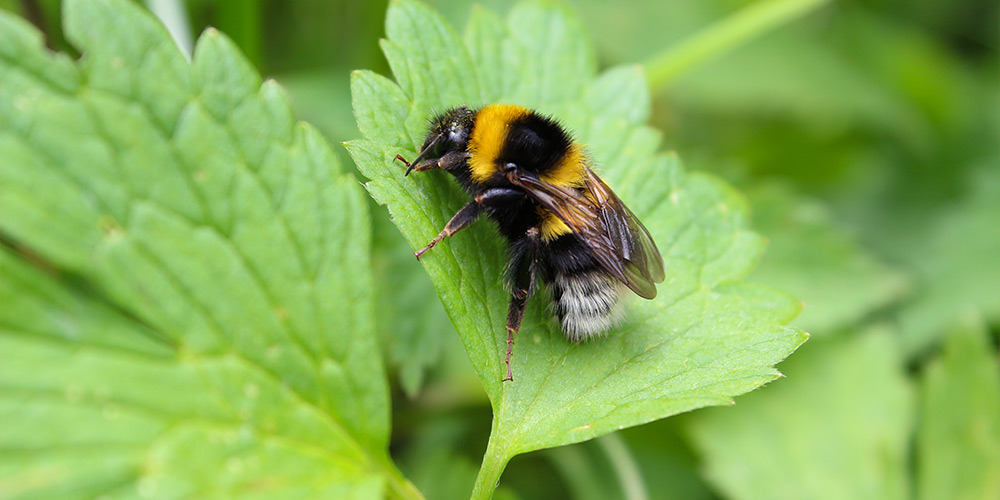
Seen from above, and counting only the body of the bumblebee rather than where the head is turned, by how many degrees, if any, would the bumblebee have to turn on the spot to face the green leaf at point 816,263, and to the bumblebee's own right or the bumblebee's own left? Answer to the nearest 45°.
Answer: approximately 135° to the bumblebee's own right

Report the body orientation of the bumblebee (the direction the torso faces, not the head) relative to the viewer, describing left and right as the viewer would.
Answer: facing to the left of the viewer

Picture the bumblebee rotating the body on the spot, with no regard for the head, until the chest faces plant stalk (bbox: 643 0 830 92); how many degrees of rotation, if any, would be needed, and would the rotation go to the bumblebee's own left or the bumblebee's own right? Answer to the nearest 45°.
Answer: approximately 135° to the bumblebee's own right

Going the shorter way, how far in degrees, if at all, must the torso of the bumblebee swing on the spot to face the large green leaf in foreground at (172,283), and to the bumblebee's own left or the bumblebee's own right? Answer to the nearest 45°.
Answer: approximately 45° to the bumblebee's own left

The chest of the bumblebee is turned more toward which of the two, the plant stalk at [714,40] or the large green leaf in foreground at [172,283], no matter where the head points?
the large green leaf in foreground
